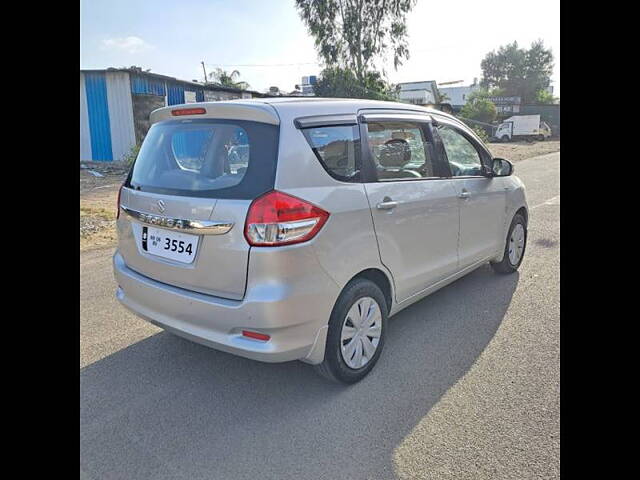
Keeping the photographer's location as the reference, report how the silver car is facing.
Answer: facing away from the viewer and to the right of the viewer

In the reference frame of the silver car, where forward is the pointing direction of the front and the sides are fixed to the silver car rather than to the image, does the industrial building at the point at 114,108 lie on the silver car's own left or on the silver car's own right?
on the silver car's own left

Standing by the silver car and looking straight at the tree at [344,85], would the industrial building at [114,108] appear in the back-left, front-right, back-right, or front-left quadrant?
front-left

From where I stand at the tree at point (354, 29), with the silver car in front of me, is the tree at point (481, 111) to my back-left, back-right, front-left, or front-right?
back-left
